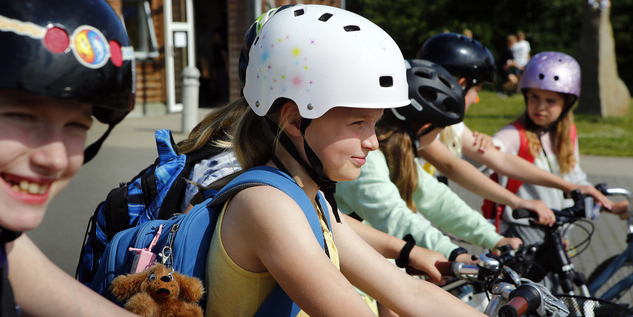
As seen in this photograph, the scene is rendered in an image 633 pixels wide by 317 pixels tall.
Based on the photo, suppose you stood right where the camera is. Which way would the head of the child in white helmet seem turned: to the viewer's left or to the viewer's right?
to the viewer's right

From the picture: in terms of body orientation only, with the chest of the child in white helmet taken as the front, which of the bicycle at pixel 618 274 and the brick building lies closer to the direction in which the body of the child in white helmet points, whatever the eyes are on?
the bicycle

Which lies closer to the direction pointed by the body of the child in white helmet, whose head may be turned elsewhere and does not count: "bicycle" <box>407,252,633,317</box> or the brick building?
the bicycle

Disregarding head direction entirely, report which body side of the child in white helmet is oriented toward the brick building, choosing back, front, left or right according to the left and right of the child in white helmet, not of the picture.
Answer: left

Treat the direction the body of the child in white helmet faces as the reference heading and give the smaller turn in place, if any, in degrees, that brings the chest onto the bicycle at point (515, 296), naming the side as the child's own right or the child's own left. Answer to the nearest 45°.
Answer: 0° — they already face it

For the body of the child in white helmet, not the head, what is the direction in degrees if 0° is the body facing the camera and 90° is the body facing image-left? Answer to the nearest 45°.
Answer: approximately 270°

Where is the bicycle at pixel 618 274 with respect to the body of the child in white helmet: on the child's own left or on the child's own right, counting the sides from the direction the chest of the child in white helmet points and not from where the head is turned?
on the child's own left

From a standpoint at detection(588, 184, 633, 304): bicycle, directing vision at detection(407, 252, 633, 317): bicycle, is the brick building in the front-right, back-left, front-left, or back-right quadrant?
back-right

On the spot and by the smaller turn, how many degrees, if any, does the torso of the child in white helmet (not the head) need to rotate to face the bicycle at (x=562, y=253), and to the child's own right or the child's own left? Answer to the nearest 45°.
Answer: approximately 45° to the child's own left
